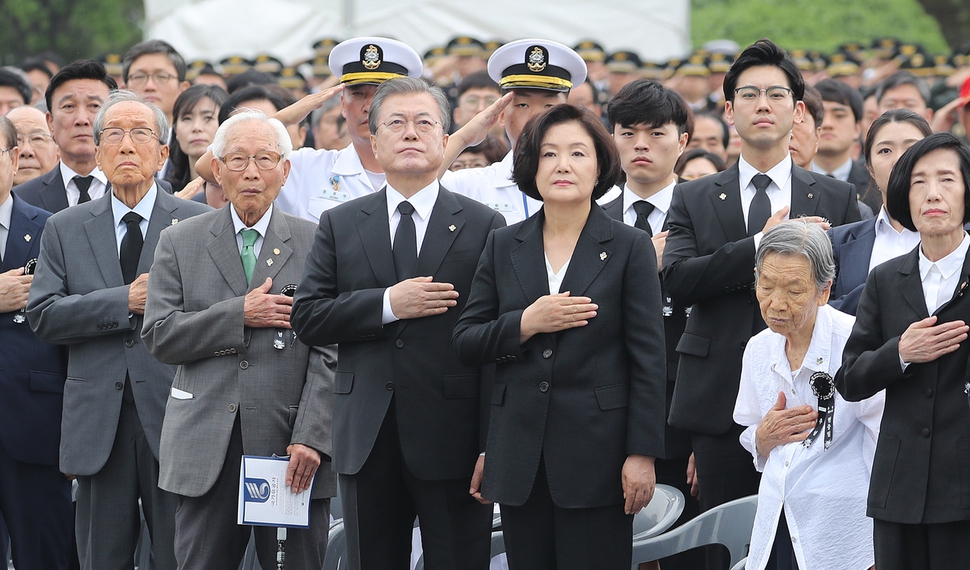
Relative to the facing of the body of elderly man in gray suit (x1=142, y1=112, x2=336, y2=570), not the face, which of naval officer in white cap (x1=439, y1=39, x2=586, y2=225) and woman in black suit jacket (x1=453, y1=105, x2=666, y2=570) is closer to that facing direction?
the woman in black suit jacket

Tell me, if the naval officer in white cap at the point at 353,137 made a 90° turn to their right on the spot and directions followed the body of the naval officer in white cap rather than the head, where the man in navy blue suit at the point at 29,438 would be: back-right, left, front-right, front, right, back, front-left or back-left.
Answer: front

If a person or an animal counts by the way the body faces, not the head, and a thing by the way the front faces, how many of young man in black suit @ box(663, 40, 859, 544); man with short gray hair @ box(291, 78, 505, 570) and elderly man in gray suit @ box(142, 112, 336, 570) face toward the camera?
3

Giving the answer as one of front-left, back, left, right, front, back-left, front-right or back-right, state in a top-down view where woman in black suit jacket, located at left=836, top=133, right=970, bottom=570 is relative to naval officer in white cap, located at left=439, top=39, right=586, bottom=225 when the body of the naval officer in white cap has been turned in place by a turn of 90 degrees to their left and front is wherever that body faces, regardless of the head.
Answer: front-right

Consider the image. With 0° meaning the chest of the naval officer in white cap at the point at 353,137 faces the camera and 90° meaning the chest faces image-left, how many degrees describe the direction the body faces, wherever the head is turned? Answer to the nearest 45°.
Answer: approximately 0°

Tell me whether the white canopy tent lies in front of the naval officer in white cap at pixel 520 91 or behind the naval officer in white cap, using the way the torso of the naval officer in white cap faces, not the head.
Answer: behind

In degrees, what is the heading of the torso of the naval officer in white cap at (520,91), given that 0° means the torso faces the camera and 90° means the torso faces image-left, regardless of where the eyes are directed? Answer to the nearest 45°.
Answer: approximately 0°

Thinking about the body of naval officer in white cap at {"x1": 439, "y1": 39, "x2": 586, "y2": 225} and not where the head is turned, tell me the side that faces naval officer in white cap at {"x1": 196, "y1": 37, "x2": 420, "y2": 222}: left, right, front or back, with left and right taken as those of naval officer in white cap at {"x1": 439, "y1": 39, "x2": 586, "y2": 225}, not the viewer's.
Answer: right

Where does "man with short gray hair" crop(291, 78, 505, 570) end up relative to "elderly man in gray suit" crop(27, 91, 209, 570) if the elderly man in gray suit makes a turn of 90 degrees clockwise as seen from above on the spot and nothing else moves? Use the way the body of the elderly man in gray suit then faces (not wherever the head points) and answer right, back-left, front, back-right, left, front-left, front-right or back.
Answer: back-left

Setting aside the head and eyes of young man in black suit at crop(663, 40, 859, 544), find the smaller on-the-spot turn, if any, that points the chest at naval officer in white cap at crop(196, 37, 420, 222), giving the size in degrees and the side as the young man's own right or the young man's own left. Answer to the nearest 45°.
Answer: approximately 90° to the young man's own right
